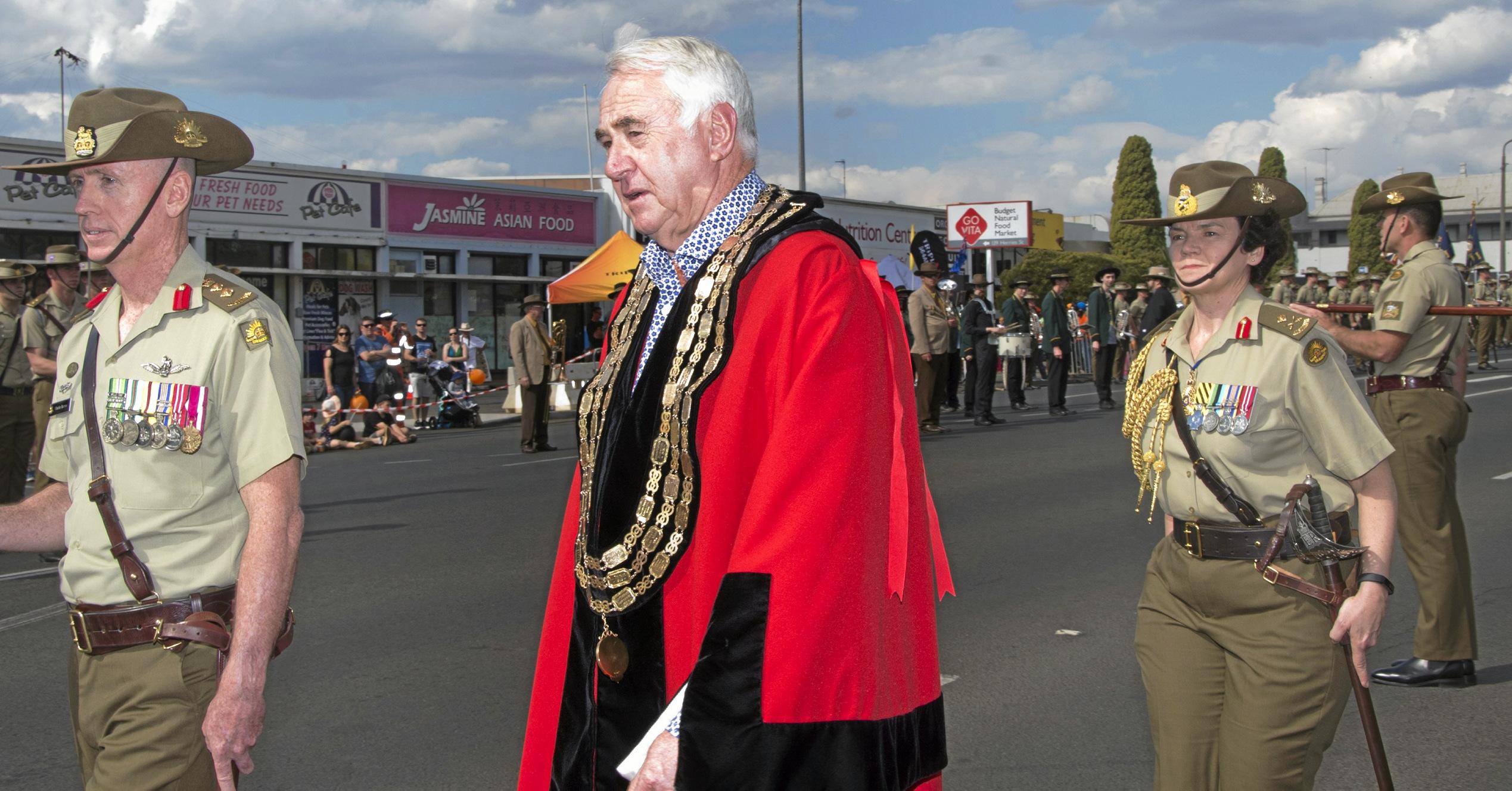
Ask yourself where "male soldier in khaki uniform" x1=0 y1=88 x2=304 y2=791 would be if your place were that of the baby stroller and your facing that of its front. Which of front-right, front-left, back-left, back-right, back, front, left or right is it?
front-right

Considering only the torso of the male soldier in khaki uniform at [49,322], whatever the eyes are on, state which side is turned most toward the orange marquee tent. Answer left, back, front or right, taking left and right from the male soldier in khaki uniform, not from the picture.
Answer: left

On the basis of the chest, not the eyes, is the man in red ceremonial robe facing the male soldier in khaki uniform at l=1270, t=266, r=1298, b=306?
no

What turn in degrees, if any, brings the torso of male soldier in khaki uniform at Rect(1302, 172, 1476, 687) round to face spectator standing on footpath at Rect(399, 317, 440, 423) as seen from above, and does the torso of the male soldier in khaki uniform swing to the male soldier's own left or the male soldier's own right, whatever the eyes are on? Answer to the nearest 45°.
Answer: approximately 45° to the male soldier's own right

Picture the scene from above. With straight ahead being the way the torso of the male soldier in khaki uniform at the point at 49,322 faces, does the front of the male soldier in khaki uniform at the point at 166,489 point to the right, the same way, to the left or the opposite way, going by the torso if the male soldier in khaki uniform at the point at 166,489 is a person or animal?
to the right

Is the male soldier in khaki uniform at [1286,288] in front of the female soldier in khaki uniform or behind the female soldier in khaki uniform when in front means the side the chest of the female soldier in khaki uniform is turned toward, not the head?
behind

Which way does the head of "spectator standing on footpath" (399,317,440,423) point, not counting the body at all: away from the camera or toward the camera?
toward the camera

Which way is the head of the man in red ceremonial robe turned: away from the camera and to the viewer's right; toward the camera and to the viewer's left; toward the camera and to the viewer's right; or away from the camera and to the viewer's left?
toward the camera and to the viewer's left

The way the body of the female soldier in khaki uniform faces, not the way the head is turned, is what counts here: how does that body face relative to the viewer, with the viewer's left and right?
facing the viewer and to the left of the viewer

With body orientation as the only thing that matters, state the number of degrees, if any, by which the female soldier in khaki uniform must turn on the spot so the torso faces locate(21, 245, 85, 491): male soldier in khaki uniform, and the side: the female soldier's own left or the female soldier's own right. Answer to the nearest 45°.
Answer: approximately 90° to the female soldier's own right

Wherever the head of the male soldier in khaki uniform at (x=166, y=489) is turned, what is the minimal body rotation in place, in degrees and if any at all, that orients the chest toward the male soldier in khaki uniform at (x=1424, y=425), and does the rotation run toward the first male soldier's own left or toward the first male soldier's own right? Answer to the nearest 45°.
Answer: approximately 135° to the first male soldier's own left

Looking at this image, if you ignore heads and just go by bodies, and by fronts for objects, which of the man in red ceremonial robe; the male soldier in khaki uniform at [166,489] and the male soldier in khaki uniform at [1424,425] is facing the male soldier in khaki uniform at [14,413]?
the male soldier in khaki uniform at [1424,425]

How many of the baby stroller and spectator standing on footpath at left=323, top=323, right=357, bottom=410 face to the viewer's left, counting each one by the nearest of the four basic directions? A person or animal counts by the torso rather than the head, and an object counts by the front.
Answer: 0

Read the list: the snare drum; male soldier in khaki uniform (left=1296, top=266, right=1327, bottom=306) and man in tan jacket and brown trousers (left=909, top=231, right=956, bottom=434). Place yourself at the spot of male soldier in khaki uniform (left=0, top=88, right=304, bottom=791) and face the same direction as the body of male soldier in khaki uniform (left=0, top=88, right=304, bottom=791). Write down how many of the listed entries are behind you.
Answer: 3

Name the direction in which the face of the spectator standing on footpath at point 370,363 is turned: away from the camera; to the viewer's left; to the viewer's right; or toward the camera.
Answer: toward the camera

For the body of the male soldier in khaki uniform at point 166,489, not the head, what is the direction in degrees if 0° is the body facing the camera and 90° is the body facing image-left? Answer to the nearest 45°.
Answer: approximately 45°

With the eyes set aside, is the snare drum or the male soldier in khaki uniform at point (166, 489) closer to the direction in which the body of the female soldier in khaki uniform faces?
the male soldier in khaki uniform

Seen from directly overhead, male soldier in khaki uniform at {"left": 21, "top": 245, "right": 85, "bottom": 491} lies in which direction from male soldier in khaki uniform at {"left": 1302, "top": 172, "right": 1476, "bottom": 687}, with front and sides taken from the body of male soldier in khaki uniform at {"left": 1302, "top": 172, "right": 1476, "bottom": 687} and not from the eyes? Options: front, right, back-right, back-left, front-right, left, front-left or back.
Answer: front

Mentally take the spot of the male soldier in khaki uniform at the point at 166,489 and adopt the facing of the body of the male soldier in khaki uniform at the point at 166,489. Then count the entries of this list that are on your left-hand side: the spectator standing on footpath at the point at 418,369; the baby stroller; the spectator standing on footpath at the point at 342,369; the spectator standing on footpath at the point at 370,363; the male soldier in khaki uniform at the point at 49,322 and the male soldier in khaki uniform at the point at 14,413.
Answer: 0
